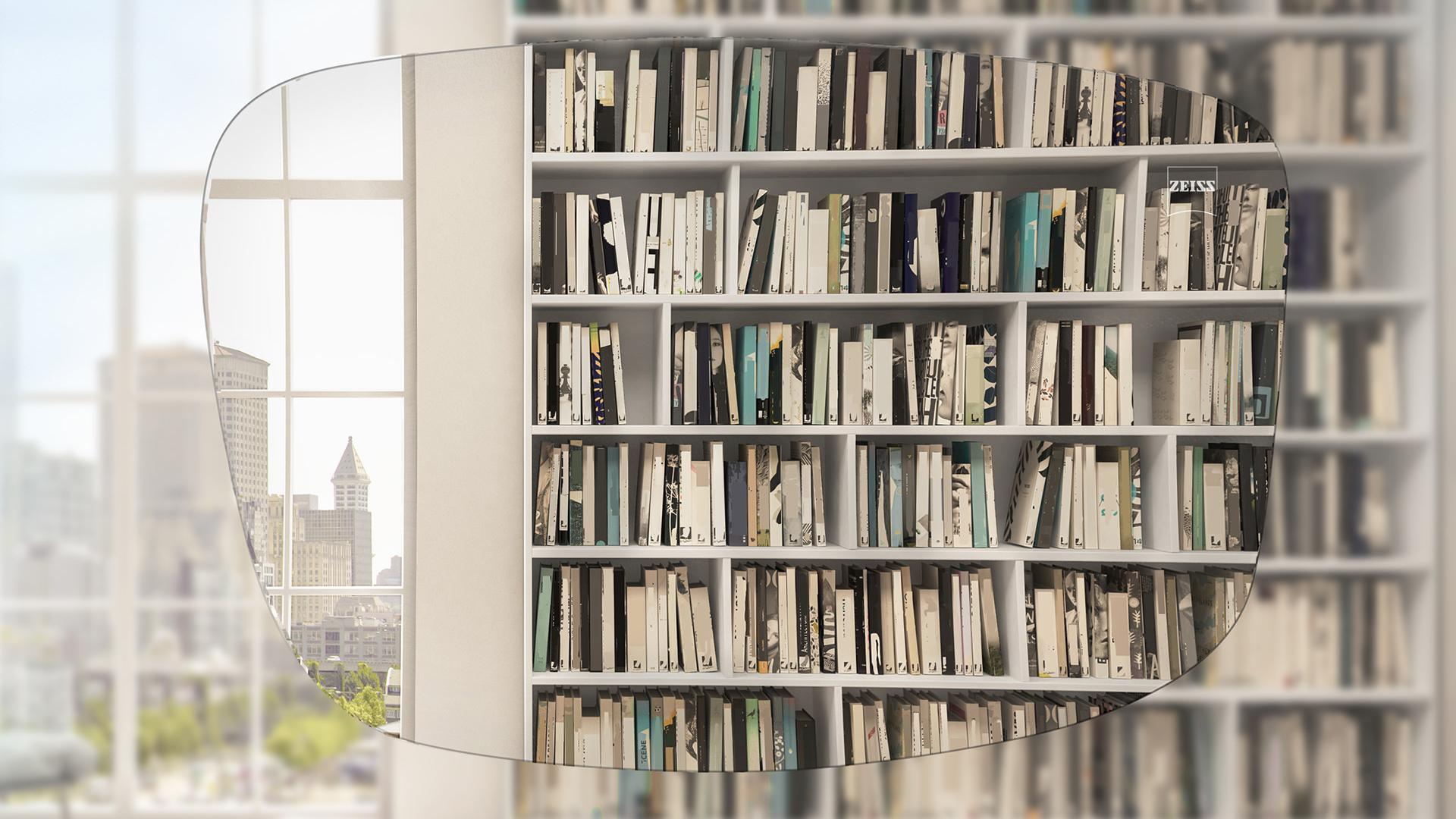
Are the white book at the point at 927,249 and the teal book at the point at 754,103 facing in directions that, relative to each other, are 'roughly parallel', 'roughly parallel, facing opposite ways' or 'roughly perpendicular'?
roughly parallel

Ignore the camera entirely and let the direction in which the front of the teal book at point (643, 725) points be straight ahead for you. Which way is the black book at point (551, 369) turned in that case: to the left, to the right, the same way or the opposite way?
the same way

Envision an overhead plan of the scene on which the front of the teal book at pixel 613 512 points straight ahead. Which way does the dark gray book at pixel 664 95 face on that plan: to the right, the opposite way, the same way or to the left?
the same way

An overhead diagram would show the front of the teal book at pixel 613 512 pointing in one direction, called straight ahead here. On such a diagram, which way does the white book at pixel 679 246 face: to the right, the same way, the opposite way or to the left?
the same way
